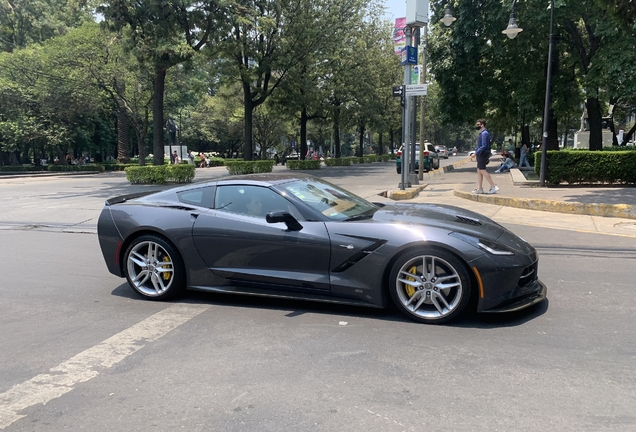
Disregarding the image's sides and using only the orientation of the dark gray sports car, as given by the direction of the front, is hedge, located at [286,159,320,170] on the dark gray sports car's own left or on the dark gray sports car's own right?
on the dark gray sports car's own left

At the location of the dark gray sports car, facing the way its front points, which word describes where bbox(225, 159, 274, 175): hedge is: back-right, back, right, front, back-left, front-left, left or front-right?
left

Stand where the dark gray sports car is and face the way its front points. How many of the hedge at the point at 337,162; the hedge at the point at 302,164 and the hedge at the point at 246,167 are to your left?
3

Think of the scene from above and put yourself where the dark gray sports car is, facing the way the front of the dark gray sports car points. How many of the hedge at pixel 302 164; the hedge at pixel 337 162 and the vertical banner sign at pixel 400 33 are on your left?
3

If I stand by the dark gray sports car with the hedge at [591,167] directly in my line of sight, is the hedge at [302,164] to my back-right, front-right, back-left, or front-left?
front-left

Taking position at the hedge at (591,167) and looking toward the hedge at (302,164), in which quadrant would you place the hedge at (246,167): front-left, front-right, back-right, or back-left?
front-left

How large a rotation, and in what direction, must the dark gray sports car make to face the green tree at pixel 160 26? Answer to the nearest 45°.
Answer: approximately 90° to its left

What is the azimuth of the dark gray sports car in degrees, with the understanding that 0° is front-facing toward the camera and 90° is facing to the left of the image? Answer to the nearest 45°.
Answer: approximately 270°

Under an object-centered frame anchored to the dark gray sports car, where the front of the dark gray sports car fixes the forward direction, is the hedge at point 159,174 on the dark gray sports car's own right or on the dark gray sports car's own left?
on the dark gray sports car's own left

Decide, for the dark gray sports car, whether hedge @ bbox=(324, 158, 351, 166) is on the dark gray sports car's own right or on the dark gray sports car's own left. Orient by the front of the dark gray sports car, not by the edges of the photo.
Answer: on the dark gray sports car's own left

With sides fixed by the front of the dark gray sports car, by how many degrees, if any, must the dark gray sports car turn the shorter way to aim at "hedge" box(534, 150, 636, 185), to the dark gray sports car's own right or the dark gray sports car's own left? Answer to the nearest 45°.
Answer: approximately 45° to the dark gray sports car's own left
